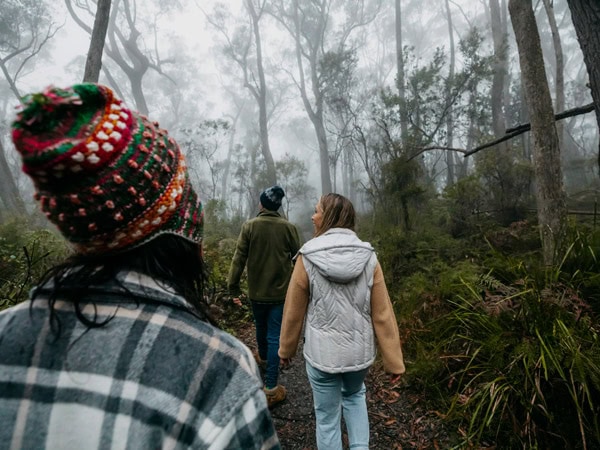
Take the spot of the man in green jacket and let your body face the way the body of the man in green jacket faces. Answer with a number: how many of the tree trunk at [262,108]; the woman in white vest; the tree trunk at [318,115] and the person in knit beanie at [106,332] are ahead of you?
2

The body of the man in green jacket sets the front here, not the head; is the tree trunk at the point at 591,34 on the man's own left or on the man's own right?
on the man's own right

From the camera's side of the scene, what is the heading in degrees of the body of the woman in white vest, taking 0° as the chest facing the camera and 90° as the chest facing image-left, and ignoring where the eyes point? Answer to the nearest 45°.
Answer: approximately 180°

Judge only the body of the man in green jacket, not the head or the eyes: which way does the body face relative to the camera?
away from the camera

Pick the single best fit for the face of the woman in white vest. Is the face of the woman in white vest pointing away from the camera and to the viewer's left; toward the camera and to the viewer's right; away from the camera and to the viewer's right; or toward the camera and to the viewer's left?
away from the camera and to the viewer's left

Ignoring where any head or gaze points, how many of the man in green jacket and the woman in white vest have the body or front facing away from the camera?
2

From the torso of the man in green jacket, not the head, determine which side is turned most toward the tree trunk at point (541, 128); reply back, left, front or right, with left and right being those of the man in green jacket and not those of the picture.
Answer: right

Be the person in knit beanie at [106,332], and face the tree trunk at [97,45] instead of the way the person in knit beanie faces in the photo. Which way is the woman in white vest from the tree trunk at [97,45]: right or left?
right

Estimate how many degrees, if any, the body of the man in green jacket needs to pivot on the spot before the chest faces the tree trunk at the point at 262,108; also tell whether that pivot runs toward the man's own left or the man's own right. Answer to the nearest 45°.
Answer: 0° — they already face it
